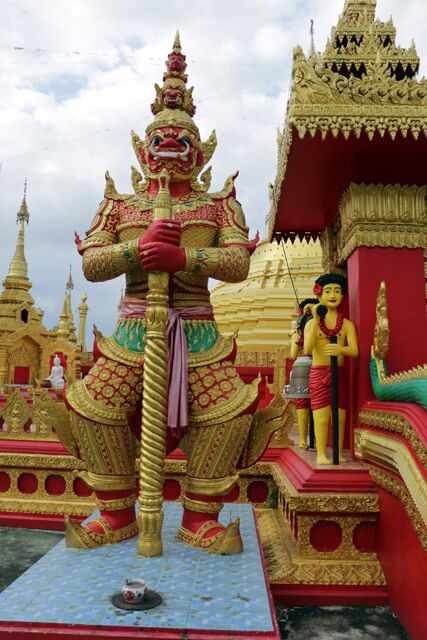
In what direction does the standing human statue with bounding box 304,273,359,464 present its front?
toward the camera

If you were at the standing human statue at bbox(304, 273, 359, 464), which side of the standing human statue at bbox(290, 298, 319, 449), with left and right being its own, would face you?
front

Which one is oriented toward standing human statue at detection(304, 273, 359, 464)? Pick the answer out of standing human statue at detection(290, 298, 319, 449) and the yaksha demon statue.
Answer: standing human statue at detection(290, 298, 319, 449)

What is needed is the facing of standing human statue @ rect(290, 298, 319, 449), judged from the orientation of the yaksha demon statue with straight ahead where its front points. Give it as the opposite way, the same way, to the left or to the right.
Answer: the same way

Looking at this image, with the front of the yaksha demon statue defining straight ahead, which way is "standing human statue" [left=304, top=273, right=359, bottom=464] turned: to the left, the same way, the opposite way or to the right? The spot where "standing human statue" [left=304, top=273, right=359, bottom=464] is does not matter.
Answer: the same way

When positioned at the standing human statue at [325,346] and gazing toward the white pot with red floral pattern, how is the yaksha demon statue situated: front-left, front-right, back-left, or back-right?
front-right

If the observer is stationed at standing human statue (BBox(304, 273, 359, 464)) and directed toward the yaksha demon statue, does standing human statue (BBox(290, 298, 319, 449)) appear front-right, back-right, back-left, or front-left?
back-right

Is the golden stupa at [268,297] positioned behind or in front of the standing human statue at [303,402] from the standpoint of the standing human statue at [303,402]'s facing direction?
behind

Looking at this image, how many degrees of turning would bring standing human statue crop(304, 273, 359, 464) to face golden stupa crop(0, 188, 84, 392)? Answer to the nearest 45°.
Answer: approximately 135° to its right

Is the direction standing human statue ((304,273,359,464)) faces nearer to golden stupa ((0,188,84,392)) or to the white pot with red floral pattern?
the white pot with red floral pattern

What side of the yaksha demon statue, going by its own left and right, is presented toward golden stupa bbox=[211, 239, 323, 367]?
back

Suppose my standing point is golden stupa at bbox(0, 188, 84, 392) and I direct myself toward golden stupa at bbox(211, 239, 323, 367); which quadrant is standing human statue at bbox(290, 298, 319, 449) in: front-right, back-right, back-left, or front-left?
front-right

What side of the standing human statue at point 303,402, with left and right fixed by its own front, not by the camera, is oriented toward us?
front

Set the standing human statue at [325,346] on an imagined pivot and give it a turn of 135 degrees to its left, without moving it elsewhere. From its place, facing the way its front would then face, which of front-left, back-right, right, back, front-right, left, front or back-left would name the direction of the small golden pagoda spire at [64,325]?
left
